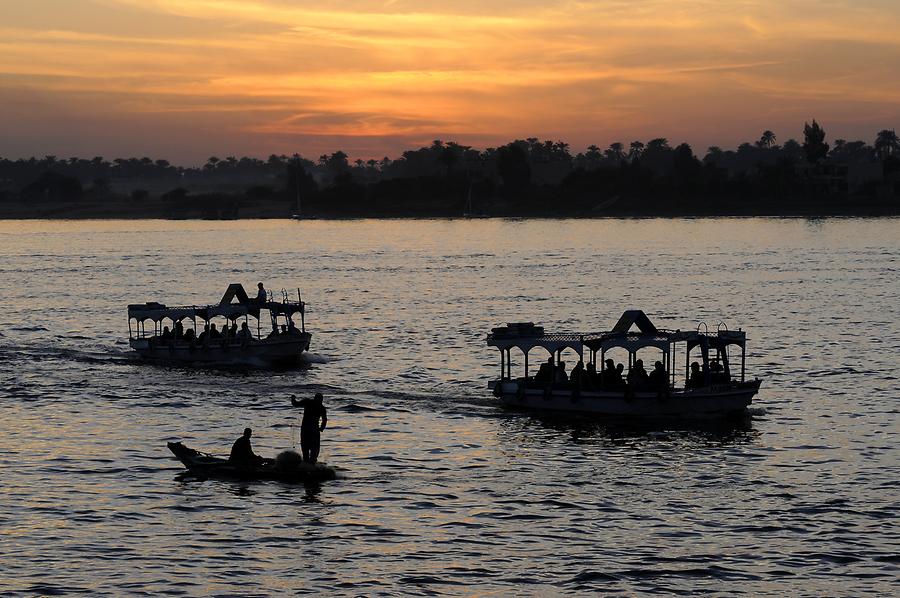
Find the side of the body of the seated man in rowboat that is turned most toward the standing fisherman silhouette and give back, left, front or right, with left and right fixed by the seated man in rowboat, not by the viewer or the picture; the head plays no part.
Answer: front

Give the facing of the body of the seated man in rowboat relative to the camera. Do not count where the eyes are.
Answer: to the viewer's right
